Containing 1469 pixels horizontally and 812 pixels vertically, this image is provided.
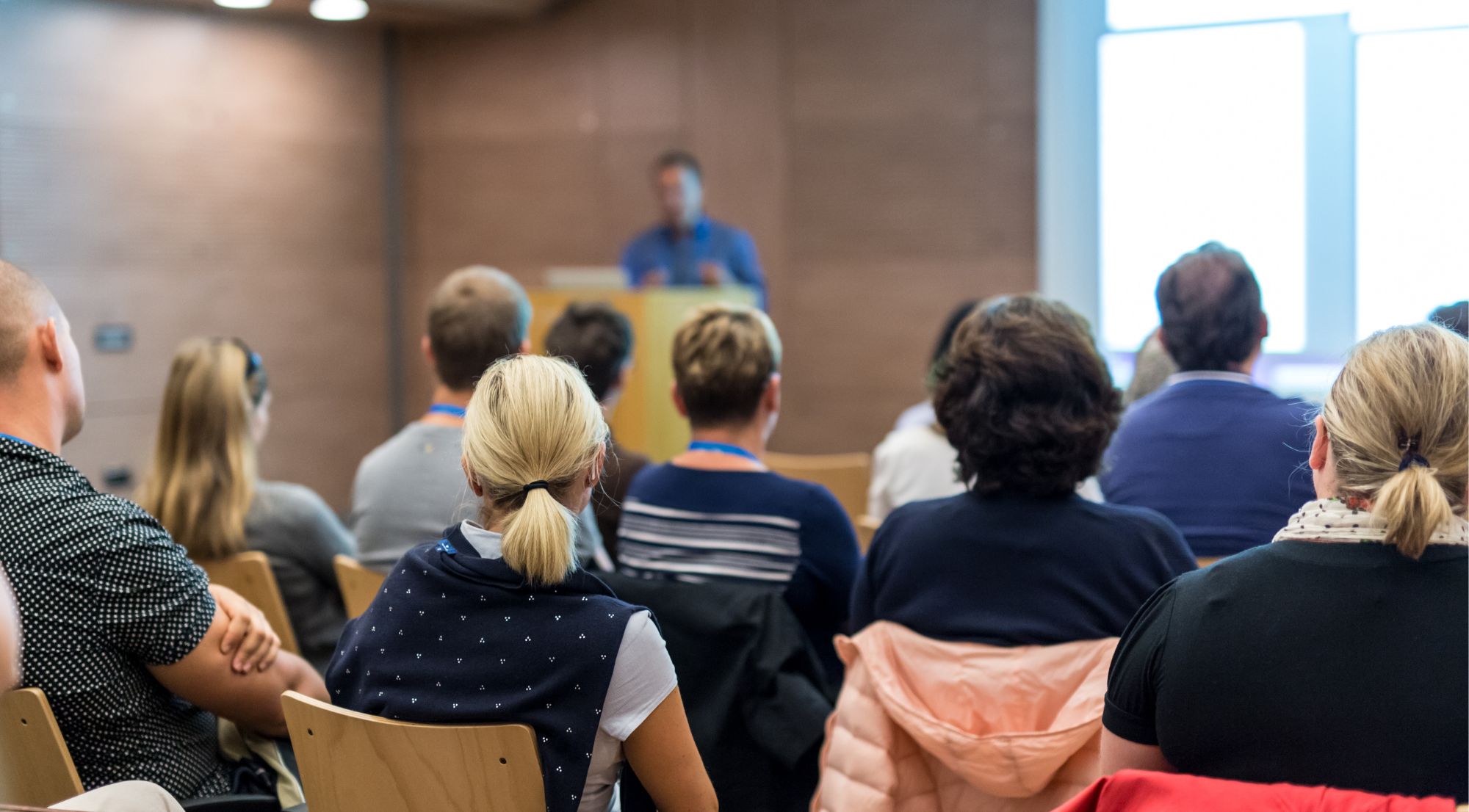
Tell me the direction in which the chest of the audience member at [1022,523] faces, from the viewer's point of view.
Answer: away from the camera

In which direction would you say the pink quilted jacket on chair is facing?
away from the camera

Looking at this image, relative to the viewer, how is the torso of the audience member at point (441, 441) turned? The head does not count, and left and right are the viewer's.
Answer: facing away from the viewer

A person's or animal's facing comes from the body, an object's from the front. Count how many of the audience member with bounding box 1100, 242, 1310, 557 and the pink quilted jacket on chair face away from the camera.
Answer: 2

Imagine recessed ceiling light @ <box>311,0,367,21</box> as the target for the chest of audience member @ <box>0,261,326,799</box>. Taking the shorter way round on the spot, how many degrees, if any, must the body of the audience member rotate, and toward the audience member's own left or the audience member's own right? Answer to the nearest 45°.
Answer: approximately 45° to the audience member's own left

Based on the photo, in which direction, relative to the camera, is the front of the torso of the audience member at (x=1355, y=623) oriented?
away from the camera

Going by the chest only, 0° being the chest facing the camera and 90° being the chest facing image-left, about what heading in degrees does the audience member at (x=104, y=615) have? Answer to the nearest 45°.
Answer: approximately 225°

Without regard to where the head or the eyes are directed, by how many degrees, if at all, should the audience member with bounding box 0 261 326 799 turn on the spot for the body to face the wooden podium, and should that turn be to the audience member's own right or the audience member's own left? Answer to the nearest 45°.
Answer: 0° — they already face it

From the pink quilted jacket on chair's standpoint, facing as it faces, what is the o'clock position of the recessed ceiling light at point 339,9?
The recessed ceiling light is roughly at 11 o'clock from the pink quilted jacket on chair.

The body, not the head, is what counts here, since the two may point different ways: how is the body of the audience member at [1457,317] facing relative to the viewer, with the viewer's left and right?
facing away from the viewer
